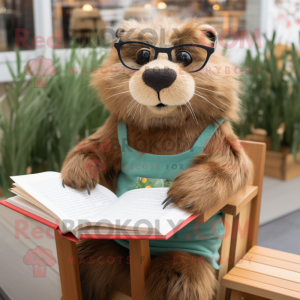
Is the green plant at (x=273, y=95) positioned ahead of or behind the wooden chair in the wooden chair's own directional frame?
behind

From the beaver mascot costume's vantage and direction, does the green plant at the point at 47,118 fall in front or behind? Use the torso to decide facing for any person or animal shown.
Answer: behind

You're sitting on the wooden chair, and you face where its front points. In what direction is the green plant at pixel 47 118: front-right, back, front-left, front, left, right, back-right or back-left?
right

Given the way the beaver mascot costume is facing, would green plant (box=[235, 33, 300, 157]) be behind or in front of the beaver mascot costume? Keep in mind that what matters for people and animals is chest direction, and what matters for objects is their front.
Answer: behind

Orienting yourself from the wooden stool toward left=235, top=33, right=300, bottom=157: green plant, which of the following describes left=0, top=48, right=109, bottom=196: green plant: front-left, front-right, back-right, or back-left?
front-left

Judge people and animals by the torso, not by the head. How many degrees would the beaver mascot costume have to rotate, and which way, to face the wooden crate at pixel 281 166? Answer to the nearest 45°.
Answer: approximately 135° to its left

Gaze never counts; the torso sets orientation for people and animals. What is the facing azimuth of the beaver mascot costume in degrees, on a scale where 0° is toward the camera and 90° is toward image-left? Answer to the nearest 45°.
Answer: approximately 0°

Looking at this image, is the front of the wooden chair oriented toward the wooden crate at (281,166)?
no
